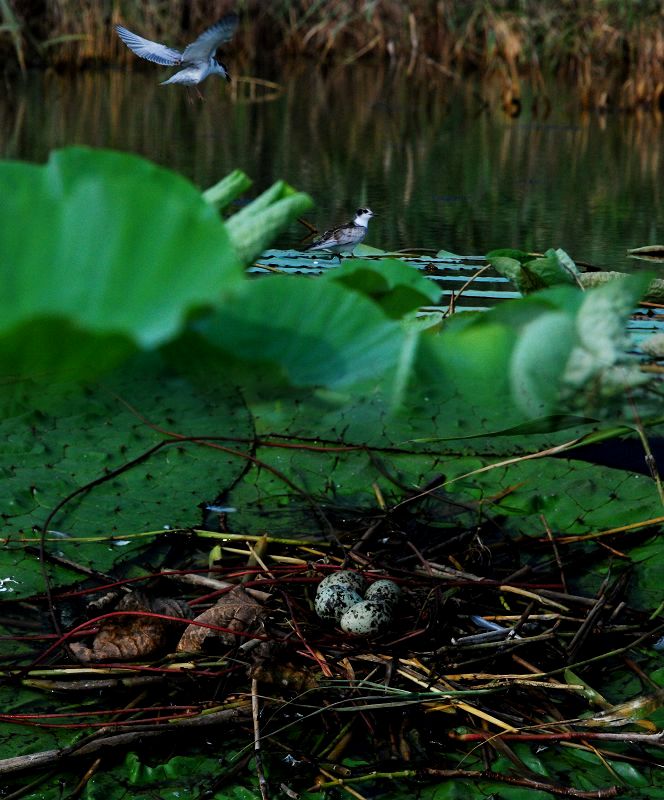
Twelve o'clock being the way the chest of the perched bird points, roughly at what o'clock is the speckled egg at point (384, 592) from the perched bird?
The speckled egg is roughly at 3 o'clock from the perched bird.

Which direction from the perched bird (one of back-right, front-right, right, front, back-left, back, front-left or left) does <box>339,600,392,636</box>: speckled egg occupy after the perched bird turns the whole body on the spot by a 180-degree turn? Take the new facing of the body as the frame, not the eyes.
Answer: left

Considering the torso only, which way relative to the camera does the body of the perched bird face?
to the viewer's right

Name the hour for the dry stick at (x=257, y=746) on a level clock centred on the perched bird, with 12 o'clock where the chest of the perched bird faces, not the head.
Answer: The dry stick is roughly at 3 o'clock from the perched bird.

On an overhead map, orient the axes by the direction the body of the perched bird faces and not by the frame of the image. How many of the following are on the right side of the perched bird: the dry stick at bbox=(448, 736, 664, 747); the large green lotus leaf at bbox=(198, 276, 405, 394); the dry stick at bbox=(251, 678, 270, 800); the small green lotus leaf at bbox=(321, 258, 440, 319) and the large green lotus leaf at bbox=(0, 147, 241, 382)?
5

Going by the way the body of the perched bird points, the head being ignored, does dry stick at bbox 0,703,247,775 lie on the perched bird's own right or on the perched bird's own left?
on the perched bird's own right

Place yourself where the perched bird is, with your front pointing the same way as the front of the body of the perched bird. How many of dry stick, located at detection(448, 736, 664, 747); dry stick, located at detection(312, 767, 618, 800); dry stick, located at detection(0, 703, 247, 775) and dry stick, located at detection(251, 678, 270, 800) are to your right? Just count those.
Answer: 4

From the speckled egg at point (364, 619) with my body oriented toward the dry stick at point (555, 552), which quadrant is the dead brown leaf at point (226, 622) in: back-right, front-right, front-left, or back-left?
back-left

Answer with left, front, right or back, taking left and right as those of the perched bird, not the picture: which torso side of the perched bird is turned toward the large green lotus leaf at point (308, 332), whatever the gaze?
right

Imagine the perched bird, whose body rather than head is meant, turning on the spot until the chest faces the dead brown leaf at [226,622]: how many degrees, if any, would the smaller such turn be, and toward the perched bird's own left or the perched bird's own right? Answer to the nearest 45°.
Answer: approximately 90° to the perched bird's own right

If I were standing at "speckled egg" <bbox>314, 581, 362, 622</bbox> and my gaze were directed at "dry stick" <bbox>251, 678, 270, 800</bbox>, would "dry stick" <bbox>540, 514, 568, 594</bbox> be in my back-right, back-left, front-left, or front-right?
back-left

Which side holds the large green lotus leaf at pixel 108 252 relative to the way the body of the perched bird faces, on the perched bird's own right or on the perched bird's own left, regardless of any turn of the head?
on the perched bird's own right
